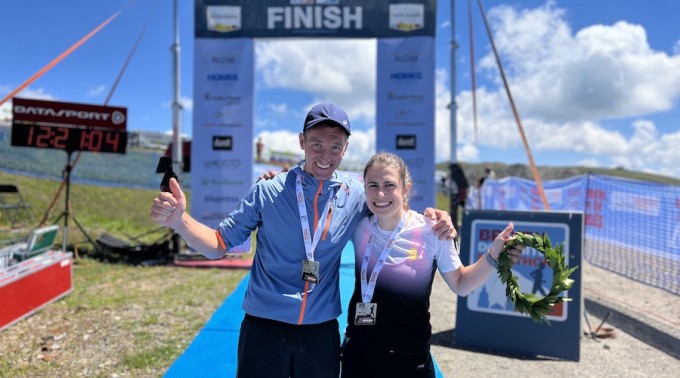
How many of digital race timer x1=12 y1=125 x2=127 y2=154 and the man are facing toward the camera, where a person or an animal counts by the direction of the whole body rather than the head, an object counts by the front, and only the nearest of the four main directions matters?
2

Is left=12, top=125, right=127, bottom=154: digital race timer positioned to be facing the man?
yes

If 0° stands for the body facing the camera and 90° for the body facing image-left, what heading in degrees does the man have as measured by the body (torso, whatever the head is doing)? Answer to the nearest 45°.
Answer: approximately 0°

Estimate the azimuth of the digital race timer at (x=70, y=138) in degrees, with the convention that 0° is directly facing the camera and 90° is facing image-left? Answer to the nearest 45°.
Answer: approximately 0°

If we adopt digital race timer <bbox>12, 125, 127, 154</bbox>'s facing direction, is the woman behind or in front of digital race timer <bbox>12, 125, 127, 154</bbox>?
in front

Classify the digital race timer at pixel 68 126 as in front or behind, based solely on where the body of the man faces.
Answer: behind
